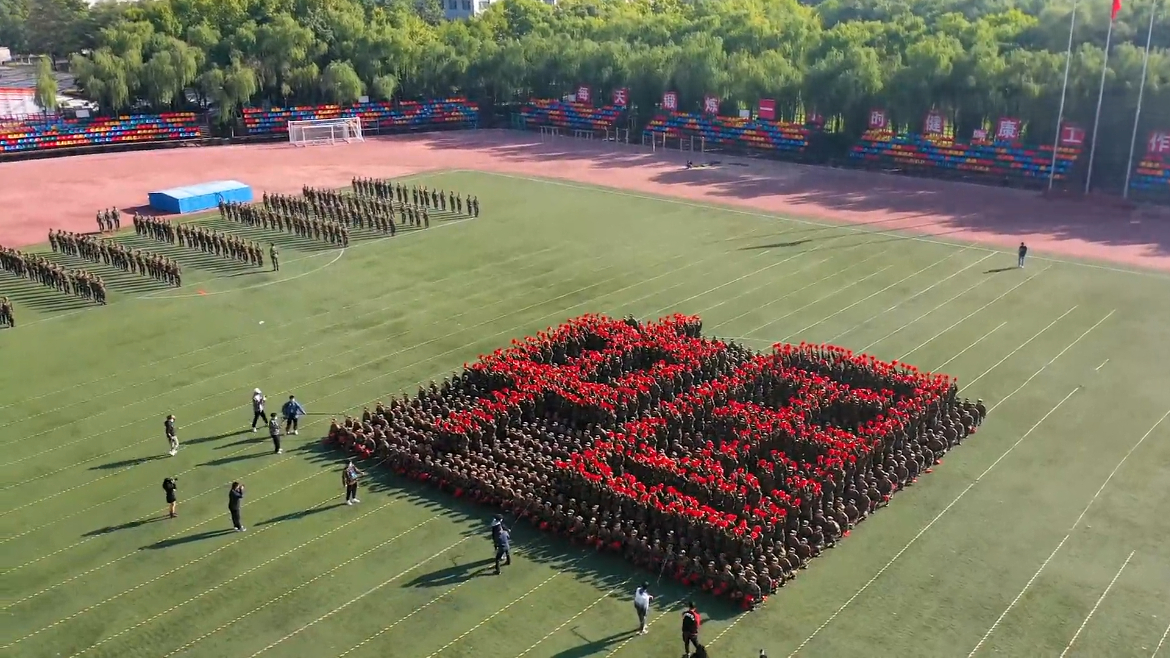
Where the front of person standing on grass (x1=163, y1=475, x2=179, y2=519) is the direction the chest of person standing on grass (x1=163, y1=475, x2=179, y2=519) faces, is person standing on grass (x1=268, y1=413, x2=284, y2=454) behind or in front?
in front

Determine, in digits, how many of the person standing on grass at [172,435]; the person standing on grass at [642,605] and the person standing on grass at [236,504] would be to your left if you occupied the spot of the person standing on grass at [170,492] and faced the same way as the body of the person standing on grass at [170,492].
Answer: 1

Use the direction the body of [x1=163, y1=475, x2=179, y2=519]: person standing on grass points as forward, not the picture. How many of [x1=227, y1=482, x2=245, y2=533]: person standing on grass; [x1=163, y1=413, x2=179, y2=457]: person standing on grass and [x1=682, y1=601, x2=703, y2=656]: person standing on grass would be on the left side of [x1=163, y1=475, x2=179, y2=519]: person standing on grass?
1

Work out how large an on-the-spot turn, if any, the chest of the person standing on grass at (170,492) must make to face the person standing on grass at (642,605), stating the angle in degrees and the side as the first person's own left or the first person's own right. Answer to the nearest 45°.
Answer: approximately 45° to the first person's own right

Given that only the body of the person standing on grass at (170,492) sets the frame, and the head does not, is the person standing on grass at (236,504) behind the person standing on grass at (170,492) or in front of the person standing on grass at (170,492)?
in front

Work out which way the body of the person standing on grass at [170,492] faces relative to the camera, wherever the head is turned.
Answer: to the viewer's right

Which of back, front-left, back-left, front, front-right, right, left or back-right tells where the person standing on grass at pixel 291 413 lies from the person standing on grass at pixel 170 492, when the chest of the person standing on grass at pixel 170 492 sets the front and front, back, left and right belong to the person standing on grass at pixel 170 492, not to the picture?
front-left

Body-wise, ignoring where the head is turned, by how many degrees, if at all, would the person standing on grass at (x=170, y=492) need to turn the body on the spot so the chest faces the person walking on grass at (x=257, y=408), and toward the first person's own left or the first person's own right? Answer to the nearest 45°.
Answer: approximately 45° to the first person's own left

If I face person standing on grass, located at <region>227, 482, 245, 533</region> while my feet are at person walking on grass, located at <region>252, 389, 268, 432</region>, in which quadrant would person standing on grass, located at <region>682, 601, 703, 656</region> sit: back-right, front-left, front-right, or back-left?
front-left

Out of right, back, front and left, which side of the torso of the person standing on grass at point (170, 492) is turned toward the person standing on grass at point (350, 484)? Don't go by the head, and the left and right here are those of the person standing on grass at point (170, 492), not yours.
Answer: front

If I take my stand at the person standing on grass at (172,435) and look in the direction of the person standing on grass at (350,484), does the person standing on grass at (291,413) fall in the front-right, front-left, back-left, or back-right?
front-left

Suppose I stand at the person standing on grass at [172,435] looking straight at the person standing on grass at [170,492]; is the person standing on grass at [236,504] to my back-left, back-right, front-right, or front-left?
front-left

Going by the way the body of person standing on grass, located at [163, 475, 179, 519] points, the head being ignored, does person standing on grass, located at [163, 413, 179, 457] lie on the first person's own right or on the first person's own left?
on the first person's own left

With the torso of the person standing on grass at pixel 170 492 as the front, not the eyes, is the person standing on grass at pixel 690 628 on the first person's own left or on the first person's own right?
on the first person's own right
